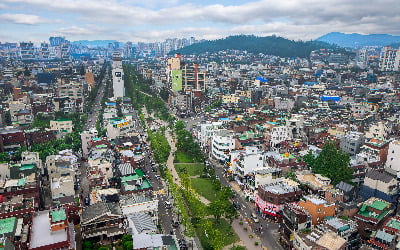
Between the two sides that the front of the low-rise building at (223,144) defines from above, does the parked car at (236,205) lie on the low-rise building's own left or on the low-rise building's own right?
on the low-rise building's own left

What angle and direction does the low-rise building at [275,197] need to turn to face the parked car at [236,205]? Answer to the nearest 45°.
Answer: approximately 45° to its right

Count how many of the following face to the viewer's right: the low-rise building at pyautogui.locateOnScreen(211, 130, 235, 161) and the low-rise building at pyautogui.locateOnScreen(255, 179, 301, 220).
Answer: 0

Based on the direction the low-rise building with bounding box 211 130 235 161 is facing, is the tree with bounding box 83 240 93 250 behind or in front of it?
in front

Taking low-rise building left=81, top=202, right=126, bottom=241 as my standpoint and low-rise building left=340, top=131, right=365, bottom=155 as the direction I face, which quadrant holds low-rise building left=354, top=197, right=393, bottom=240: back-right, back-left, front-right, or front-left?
front-right

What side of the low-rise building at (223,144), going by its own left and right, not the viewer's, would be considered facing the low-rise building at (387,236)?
left

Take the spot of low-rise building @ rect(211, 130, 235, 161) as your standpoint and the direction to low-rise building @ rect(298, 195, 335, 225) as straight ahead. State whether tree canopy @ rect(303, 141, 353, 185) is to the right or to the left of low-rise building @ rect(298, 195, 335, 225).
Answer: left

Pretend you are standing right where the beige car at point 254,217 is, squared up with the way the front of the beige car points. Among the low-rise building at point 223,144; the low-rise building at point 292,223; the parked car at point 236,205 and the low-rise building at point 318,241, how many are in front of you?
2

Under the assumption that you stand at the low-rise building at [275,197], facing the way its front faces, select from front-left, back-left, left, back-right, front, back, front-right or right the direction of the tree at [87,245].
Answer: front

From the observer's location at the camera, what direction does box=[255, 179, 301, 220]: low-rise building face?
facing the viewer and to the left of the viewer
